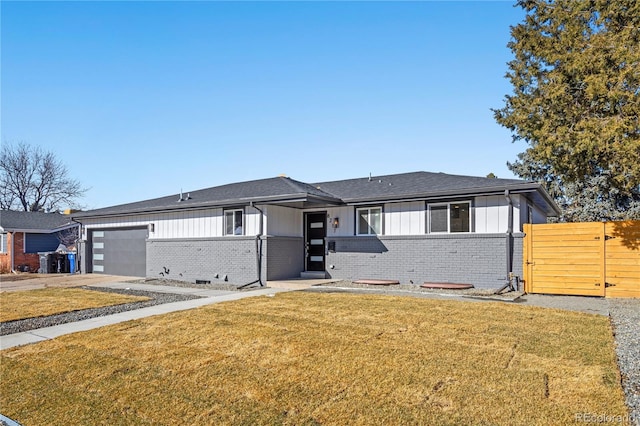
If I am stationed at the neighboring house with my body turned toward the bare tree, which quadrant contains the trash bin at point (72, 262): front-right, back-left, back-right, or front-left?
back-right

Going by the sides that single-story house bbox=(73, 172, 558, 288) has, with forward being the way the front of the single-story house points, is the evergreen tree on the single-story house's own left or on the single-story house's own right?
on the single-story house's own left

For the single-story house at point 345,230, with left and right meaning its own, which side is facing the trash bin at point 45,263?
right

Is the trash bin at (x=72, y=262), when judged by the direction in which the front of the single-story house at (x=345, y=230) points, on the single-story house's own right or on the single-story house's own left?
on the single-story house's own right

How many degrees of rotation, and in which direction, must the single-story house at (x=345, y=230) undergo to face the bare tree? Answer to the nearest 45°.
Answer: approximately 90° to its right

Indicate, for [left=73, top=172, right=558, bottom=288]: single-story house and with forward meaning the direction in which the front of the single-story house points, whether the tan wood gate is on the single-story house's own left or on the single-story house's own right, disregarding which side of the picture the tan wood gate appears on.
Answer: on the single-story house's own left

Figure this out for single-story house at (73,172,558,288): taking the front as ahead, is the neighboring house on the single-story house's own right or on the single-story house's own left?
on the single-story house's own right

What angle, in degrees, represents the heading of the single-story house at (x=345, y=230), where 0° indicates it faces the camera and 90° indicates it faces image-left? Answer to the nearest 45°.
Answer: approximately 45°

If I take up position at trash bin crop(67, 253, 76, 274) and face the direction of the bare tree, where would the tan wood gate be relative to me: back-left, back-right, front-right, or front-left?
back-right
